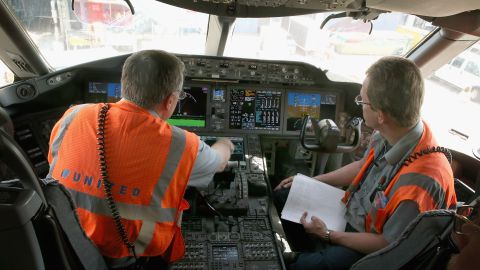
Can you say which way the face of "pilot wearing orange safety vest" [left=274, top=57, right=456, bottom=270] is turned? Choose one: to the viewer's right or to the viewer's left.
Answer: to the viewer's left

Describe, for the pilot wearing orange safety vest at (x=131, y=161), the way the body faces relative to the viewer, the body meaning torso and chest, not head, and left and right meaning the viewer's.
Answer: facing away from the viewer and to the right of the viewer

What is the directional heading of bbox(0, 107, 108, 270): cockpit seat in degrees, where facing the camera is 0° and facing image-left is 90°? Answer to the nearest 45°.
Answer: approximately 180°

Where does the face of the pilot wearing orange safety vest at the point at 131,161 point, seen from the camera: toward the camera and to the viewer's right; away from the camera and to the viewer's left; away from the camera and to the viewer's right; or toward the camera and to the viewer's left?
away from the camera and to the viewer's right

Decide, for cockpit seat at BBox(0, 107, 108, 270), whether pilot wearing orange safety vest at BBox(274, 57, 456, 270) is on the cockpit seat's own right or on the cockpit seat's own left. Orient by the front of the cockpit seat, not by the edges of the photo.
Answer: on the cockpit seat's own right
